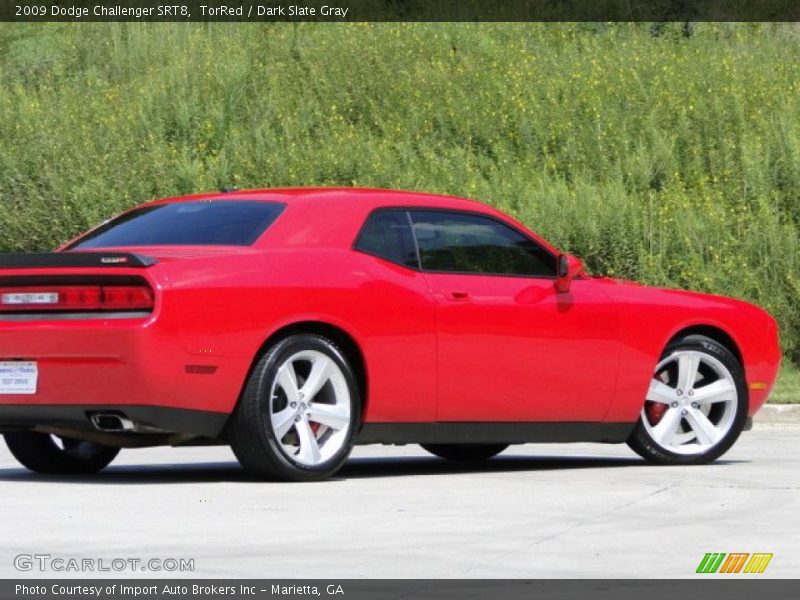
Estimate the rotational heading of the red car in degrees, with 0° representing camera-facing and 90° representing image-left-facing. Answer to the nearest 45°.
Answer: approximately 225°
